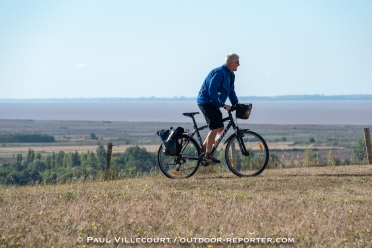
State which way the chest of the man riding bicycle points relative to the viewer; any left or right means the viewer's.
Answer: facing to the right of the viewer

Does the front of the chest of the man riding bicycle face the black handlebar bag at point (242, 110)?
yes

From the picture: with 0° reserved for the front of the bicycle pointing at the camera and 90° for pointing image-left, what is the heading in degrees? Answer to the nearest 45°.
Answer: approximately 270°
